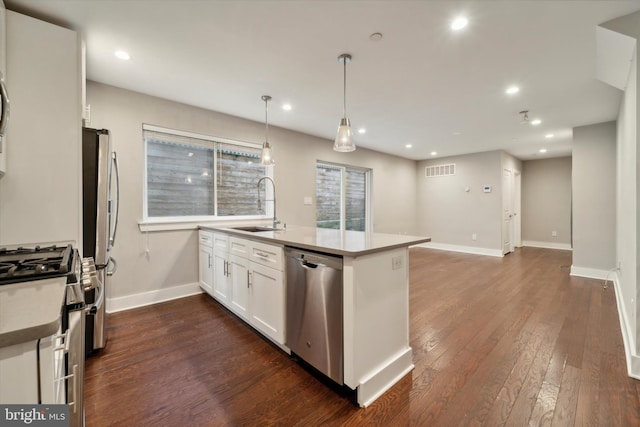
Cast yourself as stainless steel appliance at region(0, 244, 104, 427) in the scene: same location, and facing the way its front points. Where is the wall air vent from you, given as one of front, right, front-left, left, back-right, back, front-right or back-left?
front

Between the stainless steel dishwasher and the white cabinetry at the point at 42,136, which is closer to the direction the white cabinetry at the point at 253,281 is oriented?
the white cabinetry

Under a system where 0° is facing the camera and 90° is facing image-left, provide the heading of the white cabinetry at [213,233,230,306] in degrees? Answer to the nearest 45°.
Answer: approximately 45°

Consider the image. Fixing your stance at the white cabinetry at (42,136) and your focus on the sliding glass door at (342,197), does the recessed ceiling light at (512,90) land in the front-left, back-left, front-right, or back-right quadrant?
front-right

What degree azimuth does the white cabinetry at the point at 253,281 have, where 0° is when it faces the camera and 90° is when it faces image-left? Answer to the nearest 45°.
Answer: approximately 45°

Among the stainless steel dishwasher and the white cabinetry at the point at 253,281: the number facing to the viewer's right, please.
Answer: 0

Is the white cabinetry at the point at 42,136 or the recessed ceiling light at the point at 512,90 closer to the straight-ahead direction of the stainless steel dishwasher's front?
the white cabinetry

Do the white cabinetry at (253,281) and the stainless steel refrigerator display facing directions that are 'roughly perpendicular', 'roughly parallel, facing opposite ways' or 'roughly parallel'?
roughly parallel, facing opposite ways

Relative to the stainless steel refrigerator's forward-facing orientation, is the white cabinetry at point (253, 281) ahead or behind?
ahead

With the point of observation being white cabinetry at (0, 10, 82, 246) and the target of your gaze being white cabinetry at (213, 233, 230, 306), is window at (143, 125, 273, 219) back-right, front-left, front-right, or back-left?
front-left

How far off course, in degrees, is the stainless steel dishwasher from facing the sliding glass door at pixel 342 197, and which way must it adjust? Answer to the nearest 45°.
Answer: approximately 135° to its right

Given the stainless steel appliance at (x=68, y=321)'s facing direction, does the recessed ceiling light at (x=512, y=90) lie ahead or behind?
ahead

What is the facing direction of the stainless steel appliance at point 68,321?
to the viewer's right

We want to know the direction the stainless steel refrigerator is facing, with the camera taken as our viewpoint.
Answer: facing to the right of the viewer
